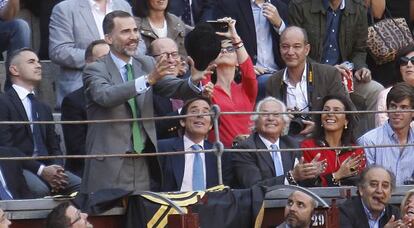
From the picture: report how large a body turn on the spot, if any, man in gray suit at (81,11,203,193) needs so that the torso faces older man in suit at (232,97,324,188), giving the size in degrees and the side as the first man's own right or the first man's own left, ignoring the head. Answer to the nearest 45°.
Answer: approximately 45° to the first man's own left

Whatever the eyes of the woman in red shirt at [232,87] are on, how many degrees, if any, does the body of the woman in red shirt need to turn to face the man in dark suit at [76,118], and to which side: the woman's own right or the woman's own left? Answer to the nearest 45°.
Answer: approximately 45° to the woman's own right

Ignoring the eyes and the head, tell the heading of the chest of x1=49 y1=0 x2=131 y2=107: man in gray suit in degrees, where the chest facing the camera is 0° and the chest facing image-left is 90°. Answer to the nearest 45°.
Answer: approximately 315°

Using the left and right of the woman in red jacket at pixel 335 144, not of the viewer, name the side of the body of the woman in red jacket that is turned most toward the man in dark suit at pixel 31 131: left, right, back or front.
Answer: right
